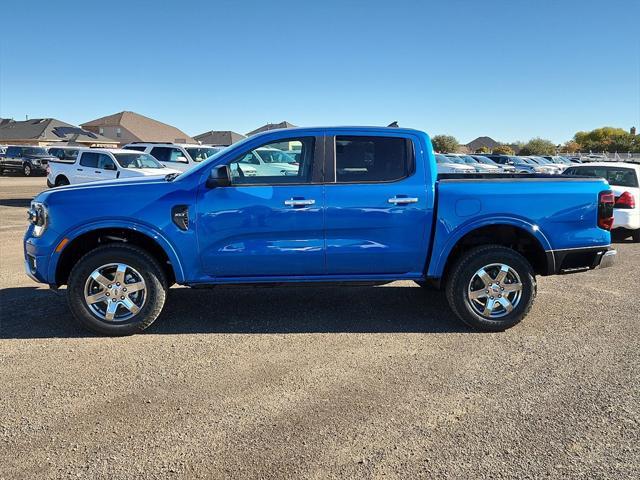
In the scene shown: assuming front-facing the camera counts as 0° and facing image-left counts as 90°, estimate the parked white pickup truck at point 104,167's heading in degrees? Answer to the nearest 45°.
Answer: approximately 315°

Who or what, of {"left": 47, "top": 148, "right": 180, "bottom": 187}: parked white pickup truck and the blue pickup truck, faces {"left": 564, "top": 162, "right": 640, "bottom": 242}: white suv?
the parked white pickup truck

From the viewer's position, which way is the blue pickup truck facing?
facing to the left of the viewer

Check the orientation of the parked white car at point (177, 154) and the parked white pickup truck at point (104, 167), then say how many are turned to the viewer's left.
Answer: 0

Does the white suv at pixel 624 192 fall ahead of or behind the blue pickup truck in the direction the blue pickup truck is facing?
behind

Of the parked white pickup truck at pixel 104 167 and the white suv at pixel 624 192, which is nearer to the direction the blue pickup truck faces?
the parked white pickup truck

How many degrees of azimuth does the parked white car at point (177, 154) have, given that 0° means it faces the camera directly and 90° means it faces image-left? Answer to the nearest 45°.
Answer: approximately 315°

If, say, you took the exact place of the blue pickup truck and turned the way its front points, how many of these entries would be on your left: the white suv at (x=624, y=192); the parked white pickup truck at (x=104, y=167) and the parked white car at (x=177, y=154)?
0

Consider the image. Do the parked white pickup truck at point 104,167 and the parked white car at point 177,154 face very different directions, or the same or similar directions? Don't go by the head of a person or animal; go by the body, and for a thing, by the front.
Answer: same or similar directions

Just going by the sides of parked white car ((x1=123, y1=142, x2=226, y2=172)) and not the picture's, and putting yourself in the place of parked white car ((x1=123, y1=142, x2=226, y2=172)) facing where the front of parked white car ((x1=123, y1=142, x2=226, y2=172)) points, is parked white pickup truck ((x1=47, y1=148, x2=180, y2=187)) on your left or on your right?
on your right

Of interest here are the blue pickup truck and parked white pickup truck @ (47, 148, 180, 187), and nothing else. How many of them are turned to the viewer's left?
1

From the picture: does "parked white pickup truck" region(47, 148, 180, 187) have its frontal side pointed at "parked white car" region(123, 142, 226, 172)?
no

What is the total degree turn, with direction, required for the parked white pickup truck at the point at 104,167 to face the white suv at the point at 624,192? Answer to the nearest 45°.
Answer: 0° — it already faces it

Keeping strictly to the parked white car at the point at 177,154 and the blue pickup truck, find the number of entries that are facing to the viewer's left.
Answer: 1

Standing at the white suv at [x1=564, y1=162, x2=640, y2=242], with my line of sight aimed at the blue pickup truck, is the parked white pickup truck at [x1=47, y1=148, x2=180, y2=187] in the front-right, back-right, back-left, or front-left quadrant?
front-right

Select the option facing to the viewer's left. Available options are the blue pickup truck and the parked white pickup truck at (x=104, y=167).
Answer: the blue pickup truck
